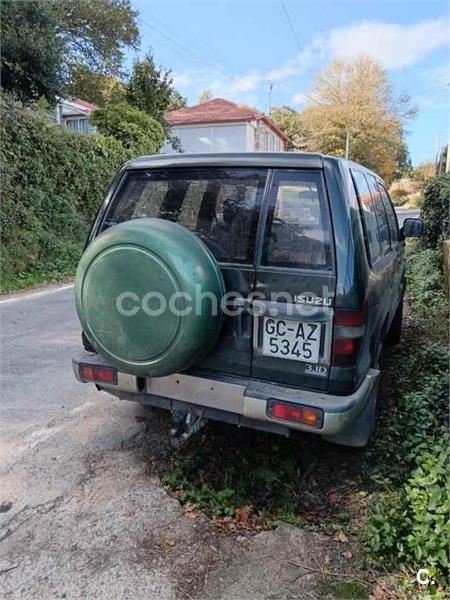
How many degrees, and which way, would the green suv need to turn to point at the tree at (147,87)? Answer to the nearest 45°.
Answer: approximately 45° to its left

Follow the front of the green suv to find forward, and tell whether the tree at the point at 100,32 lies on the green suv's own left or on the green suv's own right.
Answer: on the green suv's own left

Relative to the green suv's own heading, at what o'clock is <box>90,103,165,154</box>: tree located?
The tree is roughly at 10 o'clock from the green suv.

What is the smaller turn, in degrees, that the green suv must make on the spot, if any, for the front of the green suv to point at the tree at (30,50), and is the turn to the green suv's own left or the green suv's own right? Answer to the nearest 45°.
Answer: approximately 90° to the green suv's own left

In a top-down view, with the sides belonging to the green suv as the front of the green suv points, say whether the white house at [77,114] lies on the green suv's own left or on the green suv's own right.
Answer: on the green suv's own left

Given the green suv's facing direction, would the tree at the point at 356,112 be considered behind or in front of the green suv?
in front

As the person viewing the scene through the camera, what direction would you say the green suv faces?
facing away from the viewer and to the right of the viewer

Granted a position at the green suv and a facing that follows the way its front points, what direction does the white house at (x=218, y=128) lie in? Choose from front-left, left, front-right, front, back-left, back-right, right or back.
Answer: front-left

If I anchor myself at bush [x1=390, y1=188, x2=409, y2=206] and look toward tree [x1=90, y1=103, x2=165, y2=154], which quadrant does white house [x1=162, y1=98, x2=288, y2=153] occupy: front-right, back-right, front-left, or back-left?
front-right

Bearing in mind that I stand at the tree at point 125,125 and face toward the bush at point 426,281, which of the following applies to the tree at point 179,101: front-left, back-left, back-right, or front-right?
back-left
